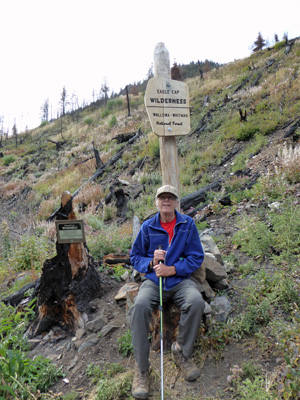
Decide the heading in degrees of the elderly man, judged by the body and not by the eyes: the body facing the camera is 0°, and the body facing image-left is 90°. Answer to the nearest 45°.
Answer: approximately 0°

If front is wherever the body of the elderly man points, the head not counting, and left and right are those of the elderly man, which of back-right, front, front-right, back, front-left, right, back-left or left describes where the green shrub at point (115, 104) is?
back

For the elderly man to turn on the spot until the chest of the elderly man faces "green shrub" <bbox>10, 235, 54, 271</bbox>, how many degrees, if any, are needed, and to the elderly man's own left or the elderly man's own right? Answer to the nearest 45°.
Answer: approximately 135° to the elderly man's own right

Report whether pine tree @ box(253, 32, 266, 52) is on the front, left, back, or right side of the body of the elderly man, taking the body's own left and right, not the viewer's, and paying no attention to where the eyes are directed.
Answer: back

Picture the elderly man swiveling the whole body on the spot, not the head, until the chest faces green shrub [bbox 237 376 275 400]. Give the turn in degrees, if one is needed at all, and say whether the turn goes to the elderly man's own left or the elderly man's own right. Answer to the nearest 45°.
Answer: approximately 45° to the elderly man's own left
